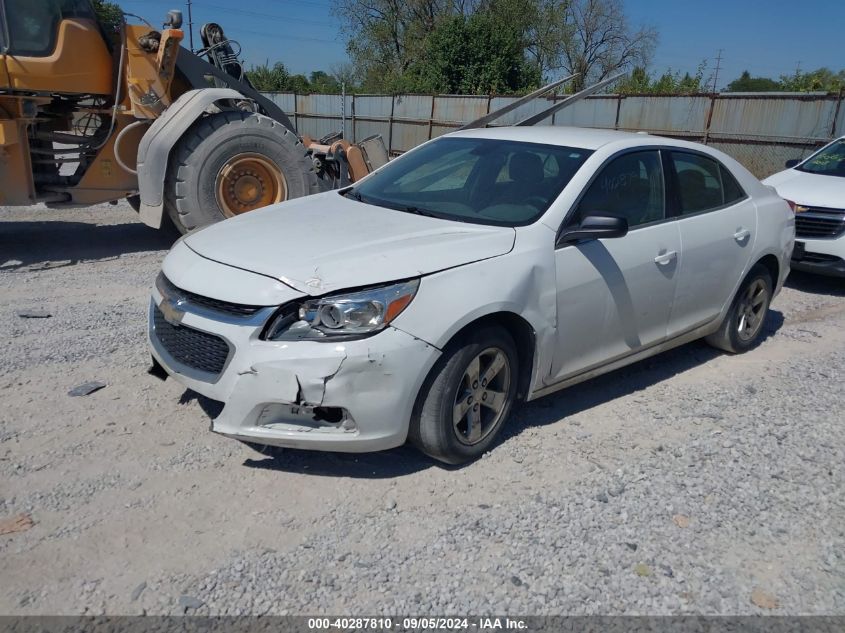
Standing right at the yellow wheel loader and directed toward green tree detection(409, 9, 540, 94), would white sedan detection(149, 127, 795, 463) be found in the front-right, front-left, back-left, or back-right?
back-right

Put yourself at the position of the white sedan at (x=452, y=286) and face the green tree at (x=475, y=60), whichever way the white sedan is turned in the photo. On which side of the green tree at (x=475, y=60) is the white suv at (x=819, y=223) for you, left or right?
right

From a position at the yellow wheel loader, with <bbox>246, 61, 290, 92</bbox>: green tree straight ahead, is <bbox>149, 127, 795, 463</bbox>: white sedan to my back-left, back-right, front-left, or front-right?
back-right

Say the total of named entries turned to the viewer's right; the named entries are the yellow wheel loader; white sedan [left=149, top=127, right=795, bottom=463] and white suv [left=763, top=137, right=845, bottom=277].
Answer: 1

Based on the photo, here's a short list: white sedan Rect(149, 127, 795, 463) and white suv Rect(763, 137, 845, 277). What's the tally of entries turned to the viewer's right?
0

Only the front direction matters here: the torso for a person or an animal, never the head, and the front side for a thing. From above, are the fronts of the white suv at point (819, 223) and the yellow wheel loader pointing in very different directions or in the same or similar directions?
very different directions

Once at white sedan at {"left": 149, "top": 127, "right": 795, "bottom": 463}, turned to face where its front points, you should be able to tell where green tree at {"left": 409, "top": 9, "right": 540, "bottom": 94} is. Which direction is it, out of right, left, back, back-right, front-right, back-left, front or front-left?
back-right

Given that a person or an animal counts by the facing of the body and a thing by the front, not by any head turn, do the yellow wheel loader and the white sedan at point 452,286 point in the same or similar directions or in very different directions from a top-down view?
very different directions

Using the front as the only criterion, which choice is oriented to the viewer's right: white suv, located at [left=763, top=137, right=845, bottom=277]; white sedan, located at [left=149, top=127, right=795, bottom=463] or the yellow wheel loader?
the yellow wheel loader

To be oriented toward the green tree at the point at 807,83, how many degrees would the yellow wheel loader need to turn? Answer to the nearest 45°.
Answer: approximately 45° to its left

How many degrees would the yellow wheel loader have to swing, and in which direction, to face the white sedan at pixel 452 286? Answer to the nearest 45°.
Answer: approximately 90° to its right

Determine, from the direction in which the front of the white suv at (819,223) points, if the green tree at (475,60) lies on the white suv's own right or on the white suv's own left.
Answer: on the white suv's own right

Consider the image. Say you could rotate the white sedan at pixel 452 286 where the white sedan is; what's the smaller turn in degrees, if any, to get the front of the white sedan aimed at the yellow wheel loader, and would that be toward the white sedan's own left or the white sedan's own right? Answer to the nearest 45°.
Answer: approximately 90° to the white sedan's own right

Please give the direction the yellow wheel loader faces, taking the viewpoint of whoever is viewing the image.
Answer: facing to the right of the viewer
